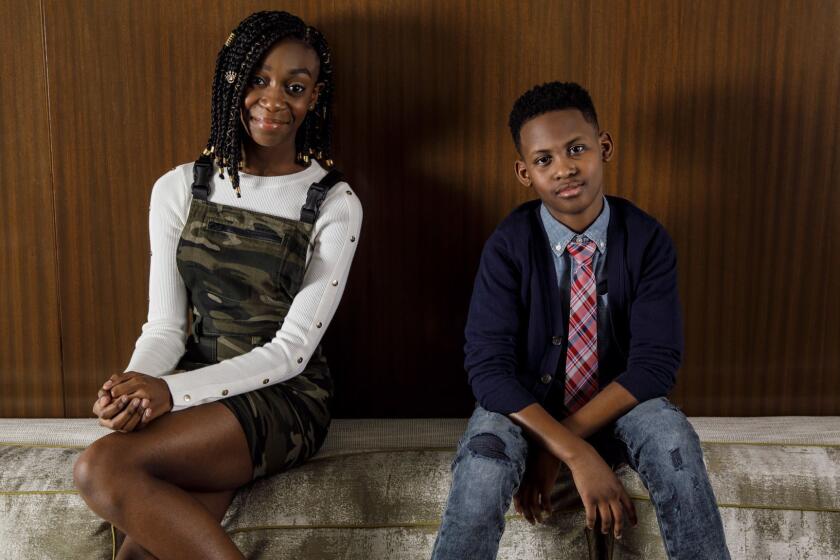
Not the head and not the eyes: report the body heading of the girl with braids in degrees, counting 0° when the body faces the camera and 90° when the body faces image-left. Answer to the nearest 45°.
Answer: approximately 45°
